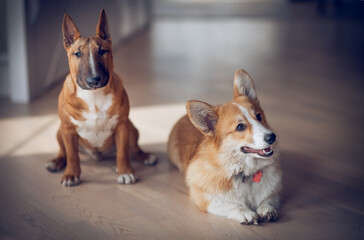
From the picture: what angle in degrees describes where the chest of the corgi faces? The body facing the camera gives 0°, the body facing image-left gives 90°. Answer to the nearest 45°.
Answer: approximately 315°

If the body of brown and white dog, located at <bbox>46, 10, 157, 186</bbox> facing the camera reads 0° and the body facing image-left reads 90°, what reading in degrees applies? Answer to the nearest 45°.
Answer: approximately 0°
